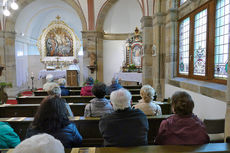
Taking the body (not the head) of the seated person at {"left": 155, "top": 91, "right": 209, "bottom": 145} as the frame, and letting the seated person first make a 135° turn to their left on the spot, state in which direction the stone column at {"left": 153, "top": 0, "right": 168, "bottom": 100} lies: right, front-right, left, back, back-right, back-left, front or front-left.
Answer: back-right

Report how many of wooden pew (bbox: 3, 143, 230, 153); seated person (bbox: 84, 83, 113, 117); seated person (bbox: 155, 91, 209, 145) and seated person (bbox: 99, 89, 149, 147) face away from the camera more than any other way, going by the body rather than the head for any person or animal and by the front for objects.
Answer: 4

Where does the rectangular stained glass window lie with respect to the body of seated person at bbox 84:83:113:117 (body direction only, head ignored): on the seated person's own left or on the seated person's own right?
on the seated person's own right

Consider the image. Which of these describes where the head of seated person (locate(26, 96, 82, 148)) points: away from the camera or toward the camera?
away from the camera

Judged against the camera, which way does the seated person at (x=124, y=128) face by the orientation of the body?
away from the camera

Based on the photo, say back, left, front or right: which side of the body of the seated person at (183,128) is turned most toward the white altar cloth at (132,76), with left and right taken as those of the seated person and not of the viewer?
front

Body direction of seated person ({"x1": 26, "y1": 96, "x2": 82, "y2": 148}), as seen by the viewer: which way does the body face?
away from the camera

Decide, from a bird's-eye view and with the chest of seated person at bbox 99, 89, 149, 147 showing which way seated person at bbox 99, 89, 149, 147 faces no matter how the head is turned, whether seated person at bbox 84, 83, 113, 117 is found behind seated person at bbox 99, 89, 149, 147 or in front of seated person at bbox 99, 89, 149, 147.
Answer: in front

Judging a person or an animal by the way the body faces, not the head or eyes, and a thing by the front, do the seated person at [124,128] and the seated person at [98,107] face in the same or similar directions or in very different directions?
same or similar directions

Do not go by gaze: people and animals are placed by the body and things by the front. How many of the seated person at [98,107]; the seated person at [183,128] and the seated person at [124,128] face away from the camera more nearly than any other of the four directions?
3

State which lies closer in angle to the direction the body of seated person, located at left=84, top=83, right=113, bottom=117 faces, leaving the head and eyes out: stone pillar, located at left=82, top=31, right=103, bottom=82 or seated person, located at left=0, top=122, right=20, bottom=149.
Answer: the stone pillar

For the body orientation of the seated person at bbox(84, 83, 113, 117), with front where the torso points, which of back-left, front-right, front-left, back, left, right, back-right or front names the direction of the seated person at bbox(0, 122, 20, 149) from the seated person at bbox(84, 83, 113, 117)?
back-left

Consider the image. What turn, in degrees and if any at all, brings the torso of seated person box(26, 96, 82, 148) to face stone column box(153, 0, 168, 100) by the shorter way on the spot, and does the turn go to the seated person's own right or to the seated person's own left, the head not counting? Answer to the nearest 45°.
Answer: approximately 45° to the seated person's own right

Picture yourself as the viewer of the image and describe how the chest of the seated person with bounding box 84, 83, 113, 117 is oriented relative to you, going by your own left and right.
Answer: facing away from the viewer

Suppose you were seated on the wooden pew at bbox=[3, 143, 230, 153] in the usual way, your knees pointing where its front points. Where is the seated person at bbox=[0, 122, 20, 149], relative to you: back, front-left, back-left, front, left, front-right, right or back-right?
left

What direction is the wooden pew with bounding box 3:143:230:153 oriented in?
away from the camera

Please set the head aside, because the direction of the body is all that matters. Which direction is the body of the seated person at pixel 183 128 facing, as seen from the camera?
away from the camera

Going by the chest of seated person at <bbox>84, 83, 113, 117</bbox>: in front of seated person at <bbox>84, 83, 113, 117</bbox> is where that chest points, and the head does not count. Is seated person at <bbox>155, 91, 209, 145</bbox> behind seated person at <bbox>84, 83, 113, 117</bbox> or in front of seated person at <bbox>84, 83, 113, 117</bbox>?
behind
